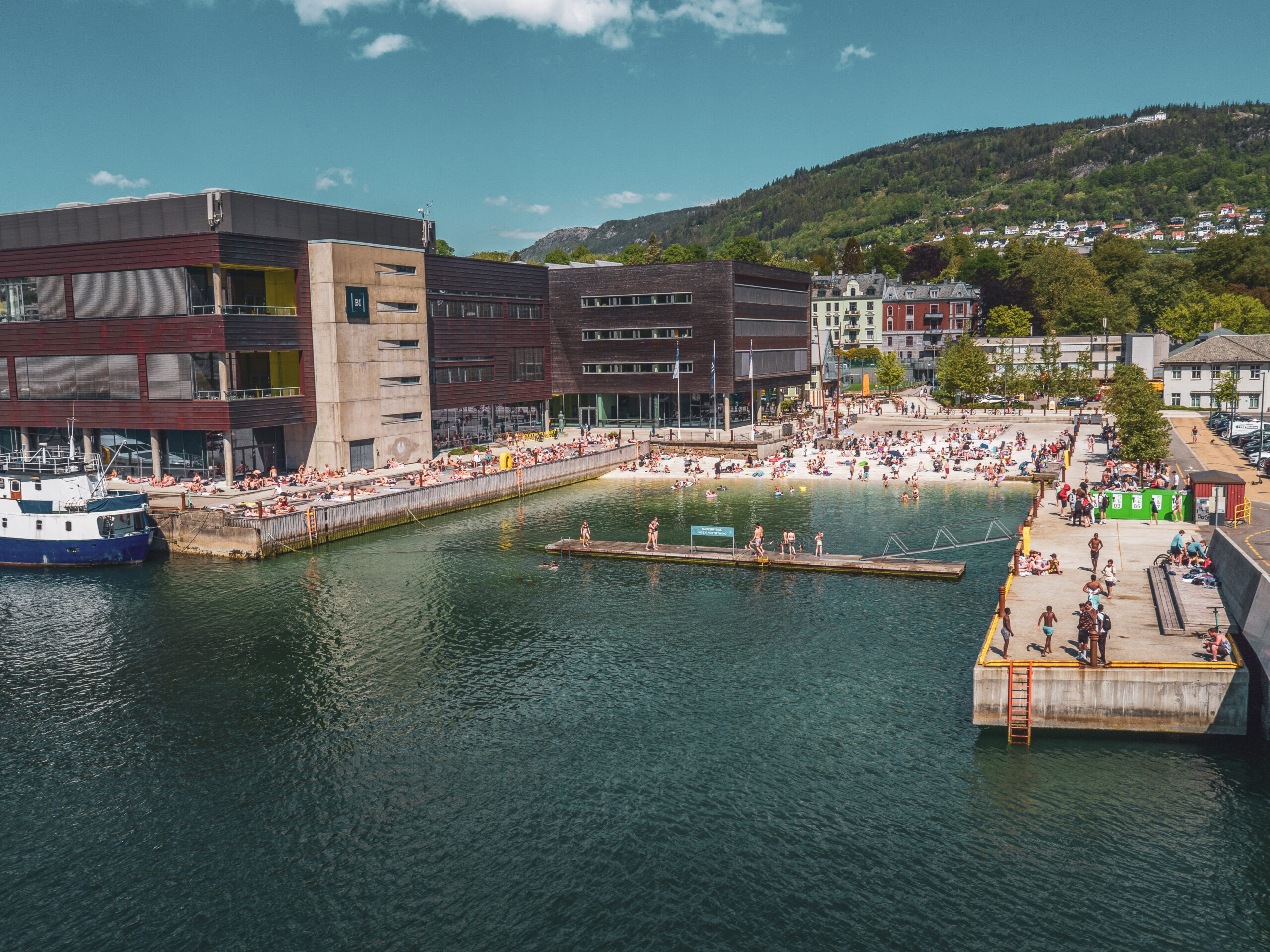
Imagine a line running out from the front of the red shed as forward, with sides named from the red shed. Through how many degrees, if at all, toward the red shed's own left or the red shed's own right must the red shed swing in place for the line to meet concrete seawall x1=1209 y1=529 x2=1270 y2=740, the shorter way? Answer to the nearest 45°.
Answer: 0° — it already faces it

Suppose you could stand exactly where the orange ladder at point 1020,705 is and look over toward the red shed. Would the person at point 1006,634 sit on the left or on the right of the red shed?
left

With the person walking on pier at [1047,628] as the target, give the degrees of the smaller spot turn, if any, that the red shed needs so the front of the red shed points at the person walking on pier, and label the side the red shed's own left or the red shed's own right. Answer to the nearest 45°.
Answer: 0° — it already faces them

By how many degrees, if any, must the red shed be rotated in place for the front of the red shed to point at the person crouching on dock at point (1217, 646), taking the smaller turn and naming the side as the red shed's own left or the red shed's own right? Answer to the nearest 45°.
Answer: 0° — it already faces them

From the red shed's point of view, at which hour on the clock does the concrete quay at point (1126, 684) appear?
The concrete quay is roughly at 12 o'clock from the red shed.

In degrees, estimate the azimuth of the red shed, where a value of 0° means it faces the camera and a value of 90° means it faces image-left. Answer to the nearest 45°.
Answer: approximately 0°

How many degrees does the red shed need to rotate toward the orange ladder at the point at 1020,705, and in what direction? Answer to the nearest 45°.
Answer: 0° — it already faces it
